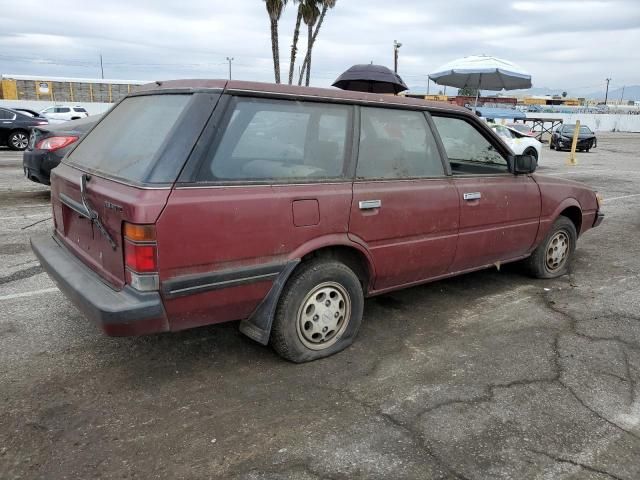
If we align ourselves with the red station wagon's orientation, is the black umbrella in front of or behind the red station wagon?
in front

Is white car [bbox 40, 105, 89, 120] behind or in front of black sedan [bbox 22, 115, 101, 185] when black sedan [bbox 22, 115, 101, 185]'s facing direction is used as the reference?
in front

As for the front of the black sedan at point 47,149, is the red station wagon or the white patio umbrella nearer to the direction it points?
the white patio umbrella

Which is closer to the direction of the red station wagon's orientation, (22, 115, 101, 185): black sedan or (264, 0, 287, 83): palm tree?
the palm tree

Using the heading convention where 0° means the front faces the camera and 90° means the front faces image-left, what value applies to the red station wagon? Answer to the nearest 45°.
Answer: approximately 225°

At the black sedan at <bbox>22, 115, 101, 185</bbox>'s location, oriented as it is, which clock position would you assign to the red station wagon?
The red station wagon is roughly at 4 o'clock from the black sedan.

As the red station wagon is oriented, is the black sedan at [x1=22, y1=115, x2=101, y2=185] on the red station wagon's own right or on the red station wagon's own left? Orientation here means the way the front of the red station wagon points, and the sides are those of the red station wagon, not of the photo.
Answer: on the red station wagon's own left

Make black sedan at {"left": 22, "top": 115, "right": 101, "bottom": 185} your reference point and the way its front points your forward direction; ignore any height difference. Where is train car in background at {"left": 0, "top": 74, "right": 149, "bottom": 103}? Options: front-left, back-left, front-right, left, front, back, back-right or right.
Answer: front-left

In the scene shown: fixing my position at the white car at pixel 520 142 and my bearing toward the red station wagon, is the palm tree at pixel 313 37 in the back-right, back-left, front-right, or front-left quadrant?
back-right

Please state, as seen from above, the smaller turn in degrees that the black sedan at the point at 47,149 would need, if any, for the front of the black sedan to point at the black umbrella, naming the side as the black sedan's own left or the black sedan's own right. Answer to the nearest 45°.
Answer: approximately 45° to the black sedan's own right

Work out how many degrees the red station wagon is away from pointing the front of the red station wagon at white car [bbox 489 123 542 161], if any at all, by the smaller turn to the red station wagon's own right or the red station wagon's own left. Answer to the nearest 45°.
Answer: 0° — it already faces it

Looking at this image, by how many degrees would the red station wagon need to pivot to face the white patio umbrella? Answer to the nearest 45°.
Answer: approximately 45° to its left

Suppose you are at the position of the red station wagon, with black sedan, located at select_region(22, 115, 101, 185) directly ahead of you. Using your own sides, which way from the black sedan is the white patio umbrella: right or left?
right

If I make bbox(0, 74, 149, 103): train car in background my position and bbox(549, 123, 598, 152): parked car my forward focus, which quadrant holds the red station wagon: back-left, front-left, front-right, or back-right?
front-right

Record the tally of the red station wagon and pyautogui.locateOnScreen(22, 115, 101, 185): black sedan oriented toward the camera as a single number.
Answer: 0
